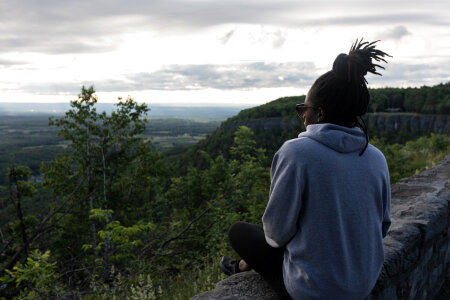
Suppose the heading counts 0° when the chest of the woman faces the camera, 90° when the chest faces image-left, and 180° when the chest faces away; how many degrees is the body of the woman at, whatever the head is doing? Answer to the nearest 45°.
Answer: approximately 135°

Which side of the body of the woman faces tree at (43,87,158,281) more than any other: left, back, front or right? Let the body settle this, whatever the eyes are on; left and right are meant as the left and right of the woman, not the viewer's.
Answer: front

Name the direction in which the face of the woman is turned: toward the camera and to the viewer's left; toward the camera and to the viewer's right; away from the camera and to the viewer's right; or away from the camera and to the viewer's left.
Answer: away from the camera and to the viewer's left
